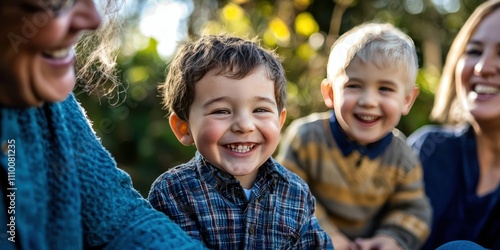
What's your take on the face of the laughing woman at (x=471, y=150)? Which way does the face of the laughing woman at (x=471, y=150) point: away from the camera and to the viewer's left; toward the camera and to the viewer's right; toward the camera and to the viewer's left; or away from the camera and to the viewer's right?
toward the camera and to the viewer's left

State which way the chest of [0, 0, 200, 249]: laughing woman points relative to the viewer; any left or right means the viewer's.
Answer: facing the viewer and to the right of the viewer

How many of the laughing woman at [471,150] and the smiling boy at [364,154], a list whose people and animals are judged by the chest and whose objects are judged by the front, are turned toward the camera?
2

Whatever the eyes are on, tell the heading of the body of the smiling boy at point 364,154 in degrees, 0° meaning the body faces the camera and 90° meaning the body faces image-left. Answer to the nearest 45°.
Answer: approximately 0°

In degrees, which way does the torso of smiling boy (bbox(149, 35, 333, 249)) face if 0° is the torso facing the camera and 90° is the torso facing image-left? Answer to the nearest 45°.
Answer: approximately 0°

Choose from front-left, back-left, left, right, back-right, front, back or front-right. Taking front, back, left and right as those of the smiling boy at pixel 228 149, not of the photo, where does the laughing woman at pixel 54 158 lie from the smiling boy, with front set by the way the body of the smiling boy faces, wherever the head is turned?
front-right

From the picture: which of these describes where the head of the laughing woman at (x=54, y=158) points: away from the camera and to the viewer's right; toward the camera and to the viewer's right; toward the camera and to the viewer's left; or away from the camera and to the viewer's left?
toward the camera and to the viewer's right

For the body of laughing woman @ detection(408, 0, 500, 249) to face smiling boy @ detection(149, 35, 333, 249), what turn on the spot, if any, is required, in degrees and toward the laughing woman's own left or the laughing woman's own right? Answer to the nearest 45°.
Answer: approximately 45° to the laughing woman's own right

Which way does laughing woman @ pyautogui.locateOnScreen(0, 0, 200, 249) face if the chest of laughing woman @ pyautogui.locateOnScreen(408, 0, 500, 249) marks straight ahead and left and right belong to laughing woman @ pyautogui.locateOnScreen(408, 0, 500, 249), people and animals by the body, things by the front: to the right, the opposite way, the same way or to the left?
to the left

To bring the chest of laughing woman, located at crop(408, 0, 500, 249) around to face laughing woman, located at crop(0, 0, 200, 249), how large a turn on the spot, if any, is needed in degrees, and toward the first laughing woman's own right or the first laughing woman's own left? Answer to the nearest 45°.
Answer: approximately 45° to the first laughing woman's own right

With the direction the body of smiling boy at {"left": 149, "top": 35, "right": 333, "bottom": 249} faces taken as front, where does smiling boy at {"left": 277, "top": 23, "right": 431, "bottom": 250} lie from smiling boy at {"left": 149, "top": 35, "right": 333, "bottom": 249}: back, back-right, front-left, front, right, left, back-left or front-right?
back-left

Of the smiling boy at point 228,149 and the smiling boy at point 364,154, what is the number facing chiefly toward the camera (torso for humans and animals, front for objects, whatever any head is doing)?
2
